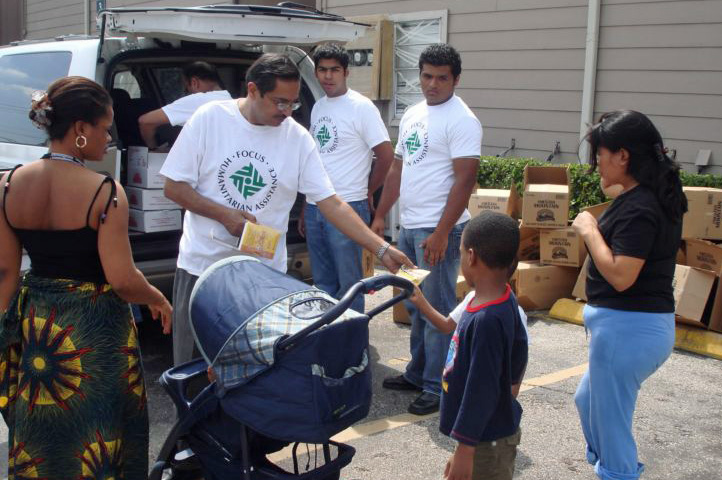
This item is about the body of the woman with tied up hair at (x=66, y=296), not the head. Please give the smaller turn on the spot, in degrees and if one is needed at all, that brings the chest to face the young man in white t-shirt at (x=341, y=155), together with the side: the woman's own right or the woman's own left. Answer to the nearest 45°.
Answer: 0° — they already face them

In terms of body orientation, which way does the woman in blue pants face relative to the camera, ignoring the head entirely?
to the viewer's left

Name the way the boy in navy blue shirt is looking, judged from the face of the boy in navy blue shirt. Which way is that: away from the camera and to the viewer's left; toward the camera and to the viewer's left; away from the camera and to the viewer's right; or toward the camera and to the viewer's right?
away from the camera and to the viewer's left

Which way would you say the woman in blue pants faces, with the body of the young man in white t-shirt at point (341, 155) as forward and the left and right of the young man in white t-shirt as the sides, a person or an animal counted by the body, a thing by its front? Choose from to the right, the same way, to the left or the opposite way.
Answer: to the right

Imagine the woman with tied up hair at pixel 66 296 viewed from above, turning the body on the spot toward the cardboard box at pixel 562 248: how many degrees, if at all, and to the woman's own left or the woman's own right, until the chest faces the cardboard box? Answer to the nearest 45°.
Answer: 0° — they already face it

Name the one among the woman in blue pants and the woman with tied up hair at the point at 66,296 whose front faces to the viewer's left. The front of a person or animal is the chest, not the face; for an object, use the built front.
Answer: the woman in blue pants

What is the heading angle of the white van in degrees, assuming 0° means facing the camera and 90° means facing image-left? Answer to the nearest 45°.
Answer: approximately 135°

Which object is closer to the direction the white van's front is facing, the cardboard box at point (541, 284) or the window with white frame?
the window with white frame

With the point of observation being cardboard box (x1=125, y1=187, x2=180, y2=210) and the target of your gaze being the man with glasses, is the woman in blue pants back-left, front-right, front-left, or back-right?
front-left

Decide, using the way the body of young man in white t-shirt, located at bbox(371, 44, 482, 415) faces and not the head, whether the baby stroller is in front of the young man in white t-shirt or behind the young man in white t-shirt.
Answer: in front

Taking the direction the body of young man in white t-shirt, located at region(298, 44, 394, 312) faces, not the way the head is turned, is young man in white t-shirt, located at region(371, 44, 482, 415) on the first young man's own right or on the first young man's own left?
on the first young man's own left

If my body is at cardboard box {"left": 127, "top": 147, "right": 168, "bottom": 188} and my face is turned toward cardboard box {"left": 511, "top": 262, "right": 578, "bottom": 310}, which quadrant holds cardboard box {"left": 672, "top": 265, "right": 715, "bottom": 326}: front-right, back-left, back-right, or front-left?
front-right

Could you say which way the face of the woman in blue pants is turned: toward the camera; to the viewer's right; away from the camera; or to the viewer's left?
to the viewer's left

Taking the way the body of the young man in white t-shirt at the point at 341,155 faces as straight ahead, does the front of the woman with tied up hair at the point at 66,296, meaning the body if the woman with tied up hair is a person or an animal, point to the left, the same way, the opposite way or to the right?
the opposite way

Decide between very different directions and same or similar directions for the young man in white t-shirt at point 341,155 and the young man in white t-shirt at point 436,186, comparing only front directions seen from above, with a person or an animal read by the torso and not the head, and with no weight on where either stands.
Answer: same or similar directions

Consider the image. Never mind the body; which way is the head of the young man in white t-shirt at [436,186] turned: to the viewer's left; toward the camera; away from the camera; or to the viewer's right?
toward the camera
